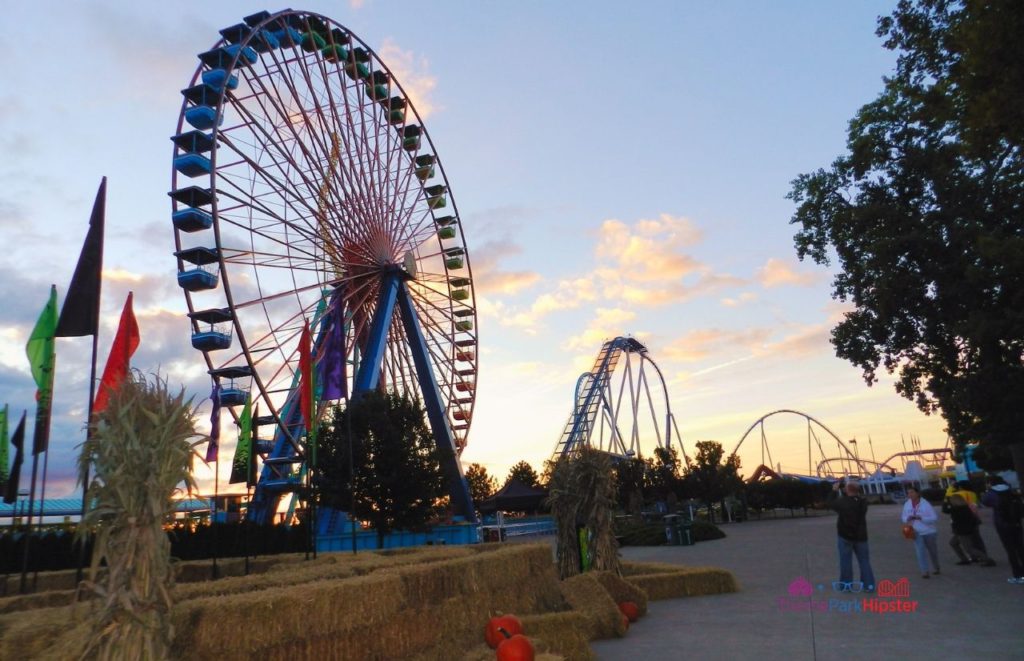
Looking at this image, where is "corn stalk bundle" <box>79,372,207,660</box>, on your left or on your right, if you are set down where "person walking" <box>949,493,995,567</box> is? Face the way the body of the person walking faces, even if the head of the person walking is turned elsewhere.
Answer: on your left

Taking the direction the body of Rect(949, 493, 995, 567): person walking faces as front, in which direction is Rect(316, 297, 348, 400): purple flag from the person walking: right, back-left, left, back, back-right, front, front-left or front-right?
front

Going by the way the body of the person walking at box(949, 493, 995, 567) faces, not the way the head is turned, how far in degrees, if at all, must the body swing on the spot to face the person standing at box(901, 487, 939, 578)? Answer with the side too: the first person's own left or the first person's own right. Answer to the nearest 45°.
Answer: approximately 90° to the first person's own left

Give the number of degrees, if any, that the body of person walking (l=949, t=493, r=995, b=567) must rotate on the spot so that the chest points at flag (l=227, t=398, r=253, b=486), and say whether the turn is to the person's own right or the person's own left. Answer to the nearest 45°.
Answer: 0° — they already face it

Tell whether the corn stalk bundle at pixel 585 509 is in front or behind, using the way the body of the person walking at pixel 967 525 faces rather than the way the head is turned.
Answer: in front
